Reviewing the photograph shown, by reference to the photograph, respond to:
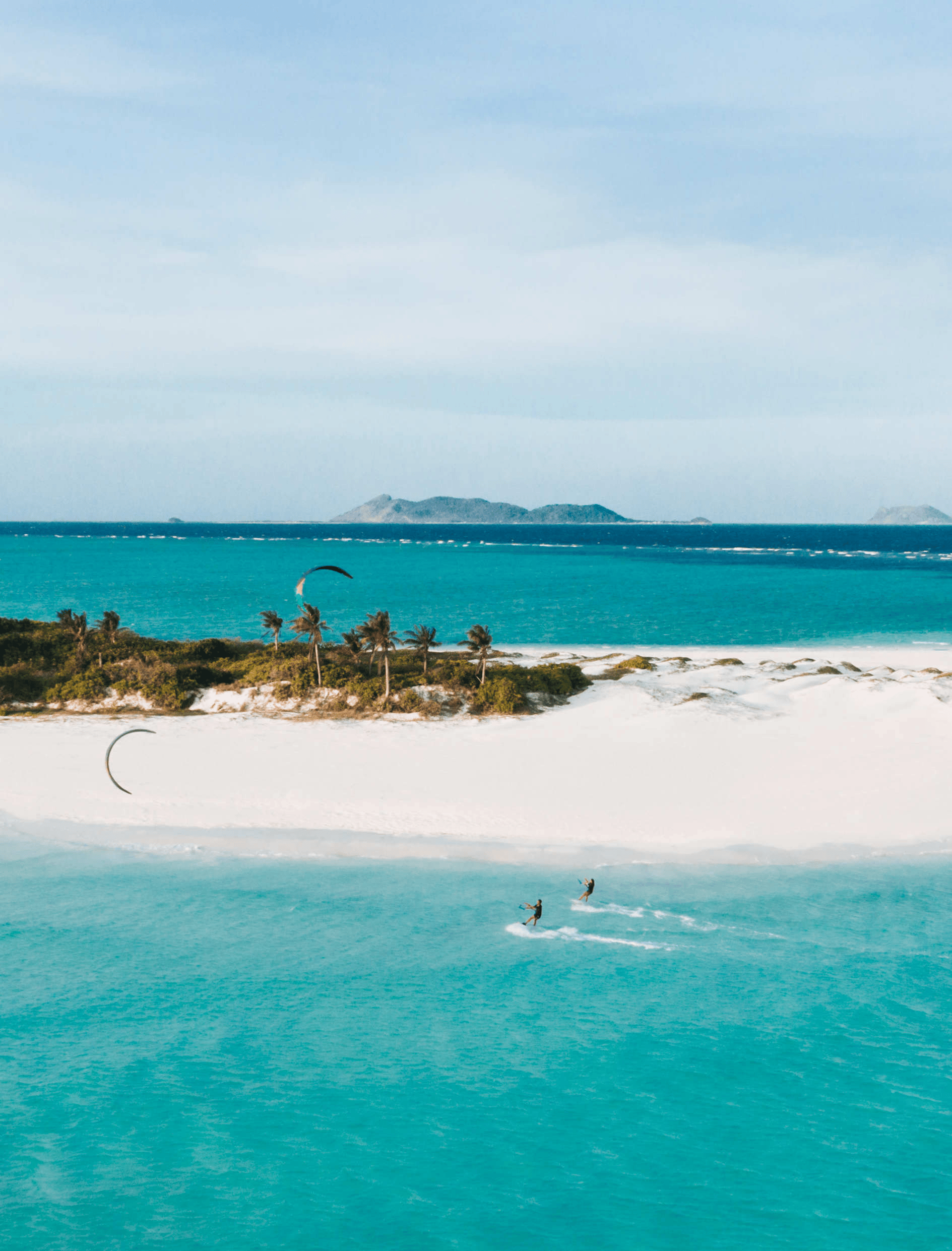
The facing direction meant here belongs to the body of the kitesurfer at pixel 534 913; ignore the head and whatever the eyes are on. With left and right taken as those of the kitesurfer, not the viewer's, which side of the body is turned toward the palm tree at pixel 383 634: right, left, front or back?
right

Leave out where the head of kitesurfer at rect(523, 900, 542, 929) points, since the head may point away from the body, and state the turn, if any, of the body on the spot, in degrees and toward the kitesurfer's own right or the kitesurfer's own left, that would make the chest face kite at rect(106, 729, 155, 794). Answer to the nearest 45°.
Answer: approximately 45° to the kitesurfer's own right

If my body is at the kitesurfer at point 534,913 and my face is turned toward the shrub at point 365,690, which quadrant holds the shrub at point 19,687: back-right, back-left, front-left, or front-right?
front-left

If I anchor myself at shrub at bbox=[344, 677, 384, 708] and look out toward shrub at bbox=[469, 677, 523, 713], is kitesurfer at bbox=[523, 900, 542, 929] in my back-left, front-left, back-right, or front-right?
front-right

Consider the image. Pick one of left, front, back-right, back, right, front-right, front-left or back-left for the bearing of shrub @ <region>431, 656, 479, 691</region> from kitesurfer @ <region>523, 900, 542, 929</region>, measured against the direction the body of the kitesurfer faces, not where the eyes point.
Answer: right

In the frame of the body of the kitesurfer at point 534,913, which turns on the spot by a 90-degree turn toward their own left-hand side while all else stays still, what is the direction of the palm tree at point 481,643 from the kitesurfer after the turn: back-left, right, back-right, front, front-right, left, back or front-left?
back

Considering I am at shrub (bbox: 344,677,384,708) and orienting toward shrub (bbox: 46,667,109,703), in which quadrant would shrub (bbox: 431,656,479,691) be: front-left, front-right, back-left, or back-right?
back-right

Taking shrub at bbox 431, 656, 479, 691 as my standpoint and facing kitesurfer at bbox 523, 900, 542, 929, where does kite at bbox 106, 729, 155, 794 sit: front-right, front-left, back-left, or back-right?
front-right

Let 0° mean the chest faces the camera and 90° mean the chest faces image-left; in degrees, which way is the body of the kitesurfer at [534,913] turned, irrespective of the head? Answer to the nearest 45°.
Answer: approximately 90°

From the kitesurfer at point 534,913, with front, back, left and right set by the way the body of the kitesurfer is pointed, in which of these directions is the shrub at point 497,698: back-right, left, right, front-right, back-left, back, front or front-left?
right
